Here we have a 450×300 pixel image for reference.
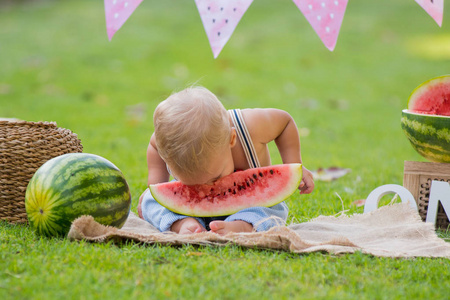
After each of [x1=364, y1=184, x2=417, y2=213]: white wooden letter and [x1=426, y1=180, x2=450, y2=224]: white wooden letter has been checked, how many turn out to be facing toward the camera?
2

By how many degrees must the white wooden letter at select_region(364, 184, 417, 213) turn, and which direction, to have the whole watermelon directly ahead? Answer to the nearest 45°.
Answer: approximately 45° to its right

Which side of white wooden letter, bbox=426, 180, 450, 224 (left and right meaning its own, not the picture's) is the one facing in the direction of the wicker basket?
right

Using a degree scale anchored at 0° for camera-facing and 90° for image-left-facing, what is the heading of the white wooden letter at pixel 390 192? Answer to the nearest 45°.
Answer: approximately 0°

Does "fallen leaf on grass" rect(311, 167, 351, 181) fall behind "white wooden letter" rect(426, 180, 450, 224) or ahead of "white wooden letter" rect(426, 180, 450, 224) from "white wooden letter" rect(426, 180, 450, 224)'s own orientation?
behind
